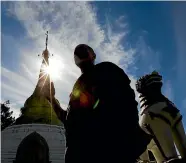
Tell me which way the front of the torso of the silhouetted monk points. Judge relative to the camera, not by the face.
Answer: to the viewer's left

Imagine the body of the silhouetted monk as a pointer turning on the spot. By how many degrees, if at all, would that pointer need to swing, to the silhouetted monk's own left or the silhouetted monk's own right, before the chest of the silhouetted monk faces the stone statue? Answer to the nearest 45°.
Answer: approximately 135° to the silhouetted monk's own right

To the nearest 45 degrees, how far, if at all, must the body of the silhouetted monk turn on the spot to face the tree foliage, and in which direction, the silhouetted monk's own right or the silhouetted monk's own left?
approximately 90° to the silhouetted monk's own right

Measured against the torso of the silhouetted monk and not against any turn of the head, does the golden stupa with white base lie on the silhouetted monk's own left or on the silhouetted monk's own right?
on the silhouetted monk's own right

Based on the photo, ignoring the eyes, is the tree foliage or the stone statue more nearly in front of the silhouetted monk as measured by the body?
the tree foliage
